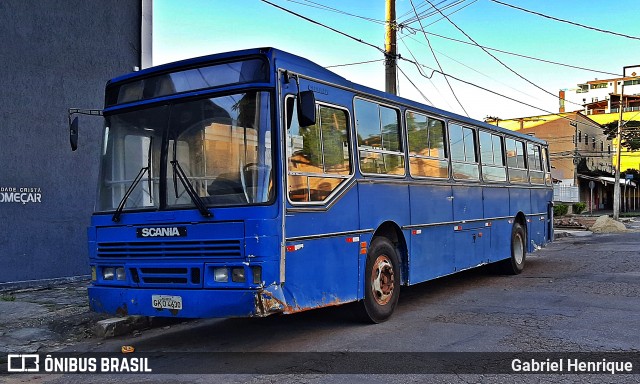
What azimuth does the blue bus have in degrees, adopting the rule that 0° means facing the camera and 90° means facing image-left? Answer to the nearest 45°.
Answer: approximately 45°

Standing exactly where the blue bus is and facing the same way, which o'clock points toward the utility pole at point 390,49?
The utility pole is roughly at 5 o'clock from the blue bus.

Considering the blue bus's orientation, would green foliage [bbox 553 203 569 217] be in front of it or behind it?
behind
